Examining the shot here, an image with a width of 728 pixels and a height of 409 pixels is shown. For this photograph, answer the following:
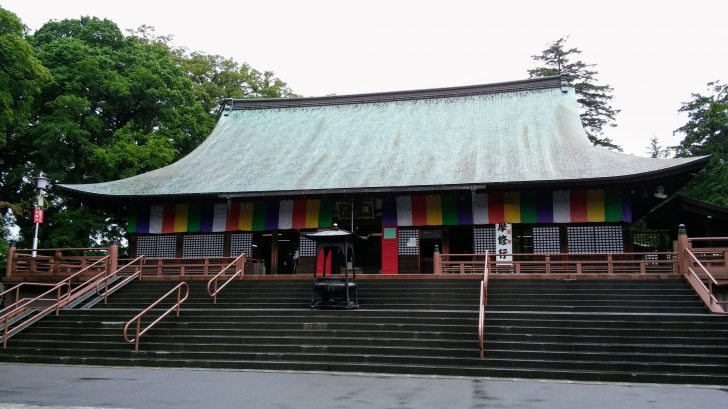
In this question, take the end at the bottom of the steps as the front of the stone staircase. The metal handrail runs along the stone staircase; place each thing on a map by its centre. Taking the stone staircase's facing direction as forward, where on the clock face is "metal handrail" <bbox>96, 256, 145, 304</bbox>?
The metal handrail is roughly at 4 o'clock from the stone staircase.

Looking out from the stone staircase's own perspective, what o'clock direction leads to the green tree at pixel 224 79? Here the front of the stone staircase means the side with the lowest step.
The green tree is roughly at 5 o'clock from the stone staircase.

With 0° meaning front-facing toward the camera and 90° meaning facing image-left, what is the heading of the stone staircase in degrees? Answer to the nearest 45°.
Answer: approximately 0°

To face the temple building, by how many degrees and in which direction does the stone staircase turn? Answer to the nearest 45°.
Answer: approximately 180°

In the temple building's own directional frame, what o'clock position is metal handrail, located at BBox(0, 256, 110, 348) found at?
The metal handrail is roughly at 2 o'clock from the temple building.

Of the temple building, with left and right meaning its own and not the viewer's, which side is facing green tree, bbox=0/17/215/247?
right

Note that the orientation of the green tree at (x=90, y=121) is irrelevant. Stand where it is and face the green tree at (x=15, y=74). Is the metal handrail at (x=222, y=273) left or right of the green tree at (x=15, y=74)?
left

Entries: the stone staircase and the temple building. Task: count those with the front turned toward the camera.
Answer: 2
